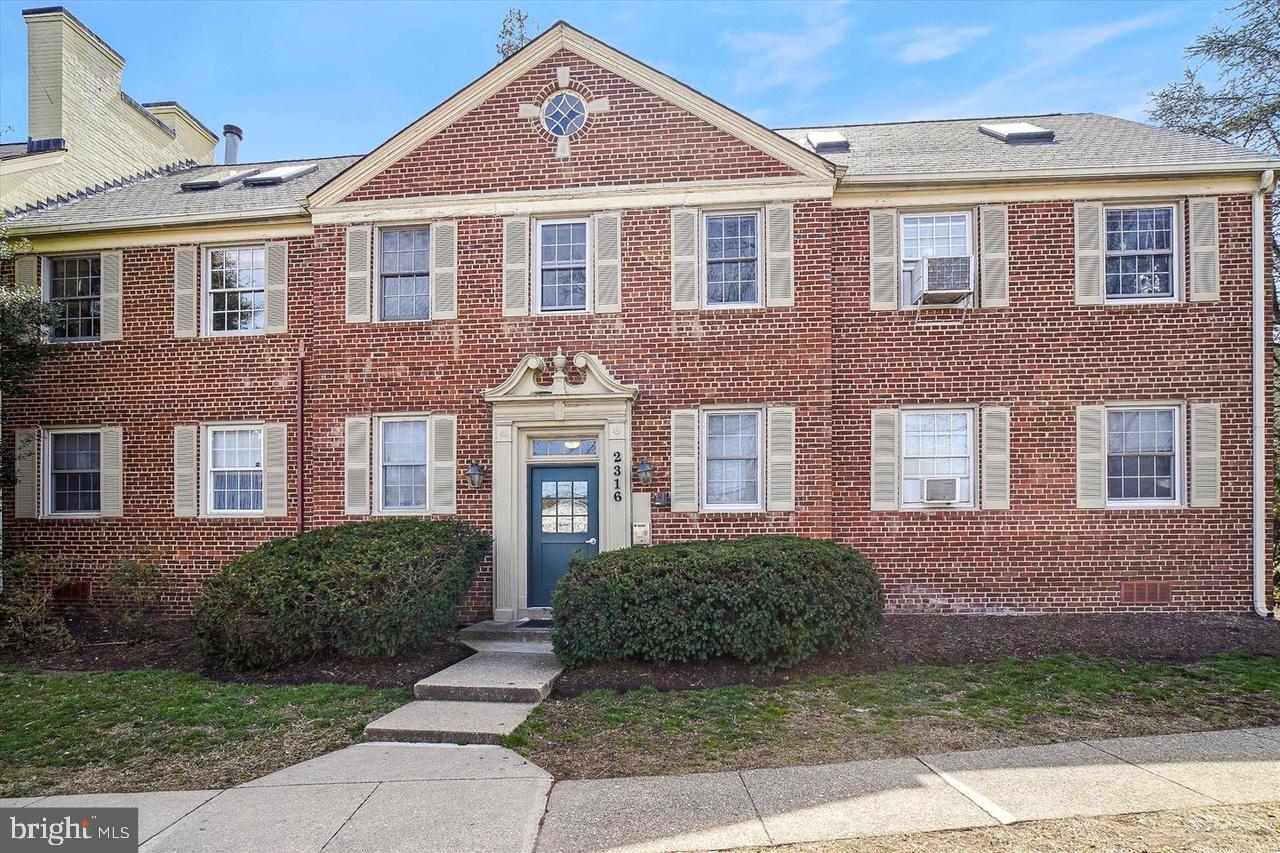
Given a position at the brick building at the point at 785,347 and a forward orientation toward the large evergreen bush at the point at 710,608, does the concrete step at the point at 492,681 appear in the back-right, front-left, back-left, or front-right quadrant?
front-right

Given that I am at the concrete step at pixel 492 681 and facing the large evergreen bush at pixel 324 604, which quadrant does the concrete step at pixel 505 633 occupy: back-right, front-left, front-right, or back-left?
front-right

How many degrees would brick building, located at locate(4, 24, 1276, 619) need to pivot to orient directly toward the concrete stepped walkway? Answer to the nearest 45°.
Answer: approximately 45° to its right

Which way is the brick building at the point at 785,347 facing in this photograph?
toward the camera

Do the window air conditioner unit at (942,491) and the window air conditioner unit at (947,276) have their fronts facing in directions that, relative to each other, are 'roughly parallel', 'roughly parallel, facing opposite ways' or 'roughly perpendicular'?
roughly parallel

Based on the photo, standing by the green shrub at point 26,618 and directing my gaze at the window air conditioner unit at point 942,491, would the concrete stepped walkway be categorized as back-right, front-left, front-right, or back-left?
front-right
